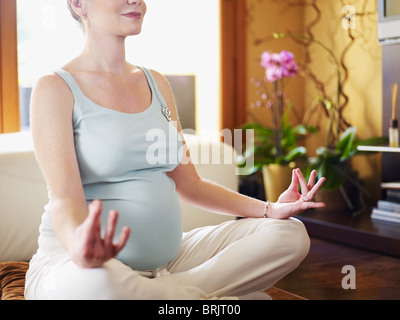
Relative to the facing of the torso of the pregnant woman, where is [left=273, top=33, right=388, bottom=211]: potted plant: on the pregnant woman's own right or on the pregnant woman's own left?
on the pregnant woman's own left

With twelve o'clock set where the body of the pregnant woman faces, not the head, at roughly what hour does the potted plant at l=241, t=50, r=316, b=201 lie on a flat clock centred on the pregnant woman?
The potted plant is roughly at 8 o'clock from the pregnant woman.

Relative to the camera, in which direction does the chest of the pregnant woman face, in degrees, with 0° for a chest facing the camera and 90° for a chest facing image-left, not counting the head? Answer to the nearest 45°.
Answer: approximately 315°

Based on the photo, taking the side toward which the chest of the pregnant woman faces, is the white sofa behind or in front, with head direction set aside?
behind
